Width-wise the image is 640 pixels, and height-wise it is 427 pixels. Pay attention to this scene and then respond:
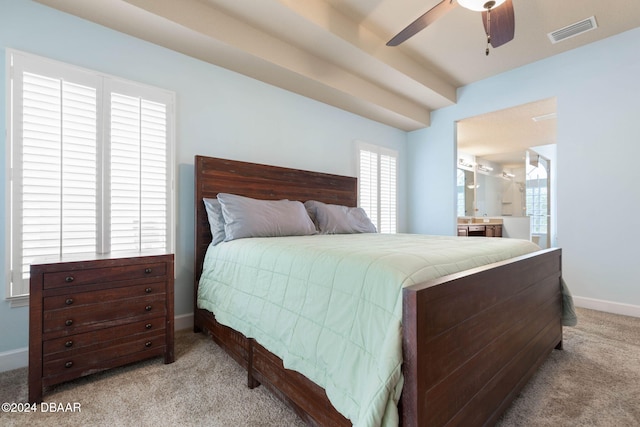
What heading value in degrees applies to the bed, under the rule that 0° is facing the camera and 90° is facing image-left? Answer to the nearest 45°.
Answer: approximately 315°

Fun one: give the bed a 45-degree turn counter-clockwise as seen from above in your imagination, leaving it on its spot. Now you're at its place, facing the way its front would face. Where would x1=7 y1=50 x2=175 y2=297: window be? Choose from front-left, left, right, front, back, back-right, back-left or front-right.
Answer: back

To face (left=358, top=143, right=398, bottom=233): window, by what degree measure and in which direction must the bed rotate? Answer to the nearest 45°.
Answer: approximately 135° to its left
